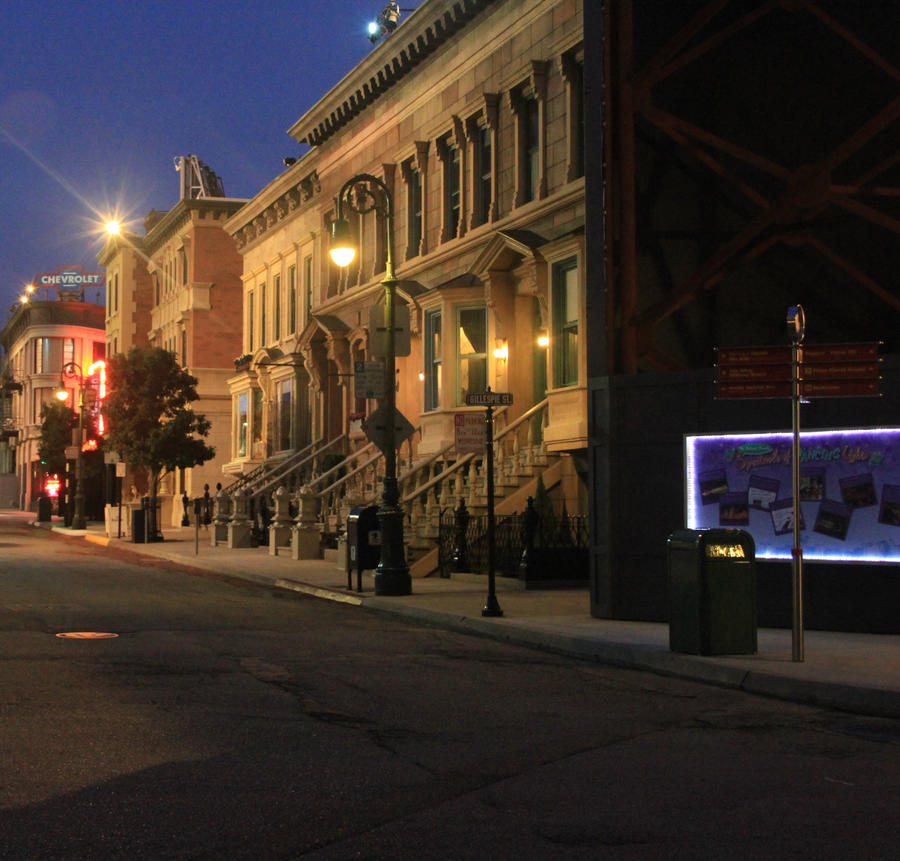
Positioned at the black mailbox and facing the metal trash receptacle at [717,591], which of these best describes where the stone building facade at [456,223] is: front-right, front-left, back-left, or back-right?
back-left

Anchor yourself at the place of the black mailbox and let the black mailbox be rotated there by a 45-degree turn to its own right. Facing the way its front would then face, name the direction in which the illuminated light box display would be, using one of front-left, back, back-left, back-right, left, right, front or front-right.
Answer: back-left

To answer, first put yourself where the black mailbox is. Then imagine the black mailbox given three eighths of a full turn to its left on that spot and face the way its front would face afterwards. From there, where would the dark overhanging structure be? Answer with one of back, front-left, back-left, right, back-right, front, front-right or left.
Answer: front-right

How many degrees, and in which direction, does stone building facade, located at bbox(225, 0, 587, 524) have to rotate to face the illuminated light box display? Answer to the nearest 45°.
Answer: approximately 45° to its left

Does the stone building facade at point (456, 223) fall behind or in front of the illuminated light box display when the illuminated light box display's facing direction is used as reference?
behind

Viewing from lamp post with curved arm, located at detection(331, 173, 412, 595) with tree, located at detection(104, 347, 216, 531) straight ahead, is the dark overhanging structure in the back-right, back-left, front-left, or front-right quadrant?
back-right

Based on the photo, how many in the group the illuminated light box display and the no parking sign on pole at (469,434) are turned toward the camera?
2

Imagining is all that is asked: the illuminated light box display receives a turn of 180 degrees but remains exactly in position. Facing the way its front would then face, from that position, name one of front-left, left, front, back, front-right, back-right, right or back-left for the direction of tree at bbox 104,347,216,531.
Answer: front-left

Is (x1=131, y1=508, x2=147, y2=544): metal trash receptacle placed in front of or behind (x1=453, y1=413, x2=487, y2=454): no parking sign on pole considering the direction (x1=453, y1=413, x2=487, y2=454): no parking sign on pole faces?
behind

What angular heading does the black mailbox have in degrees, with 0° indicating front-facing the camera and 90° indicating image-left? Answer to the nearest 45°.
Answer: approximately 45°

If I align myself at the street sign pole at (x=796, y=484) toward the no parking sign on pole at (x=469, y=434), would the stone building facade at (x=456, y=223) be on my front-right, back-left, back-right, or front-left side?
front-right

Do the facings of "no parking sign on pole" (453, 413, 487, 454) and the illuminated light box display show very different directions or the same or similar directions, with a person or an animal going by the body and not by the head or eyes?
same or similar directions

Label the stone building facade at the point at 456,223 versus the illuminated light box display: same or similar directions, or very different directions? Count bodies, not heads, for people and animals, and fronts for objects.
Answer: same or similar directions

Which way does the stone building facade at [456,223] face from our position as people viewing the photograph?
facing the viewer and to the left of the viewer

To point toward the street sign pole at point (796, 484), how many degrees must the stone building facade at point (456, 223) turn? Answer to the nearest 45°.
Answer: approximately 45° to its left

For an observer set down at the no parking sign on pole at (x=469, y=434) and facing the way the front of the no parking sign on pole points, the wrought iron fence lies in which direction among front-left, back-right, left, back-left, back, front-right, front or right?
back

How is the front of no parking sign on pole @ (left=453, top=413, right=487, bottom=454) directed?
toward the camera
